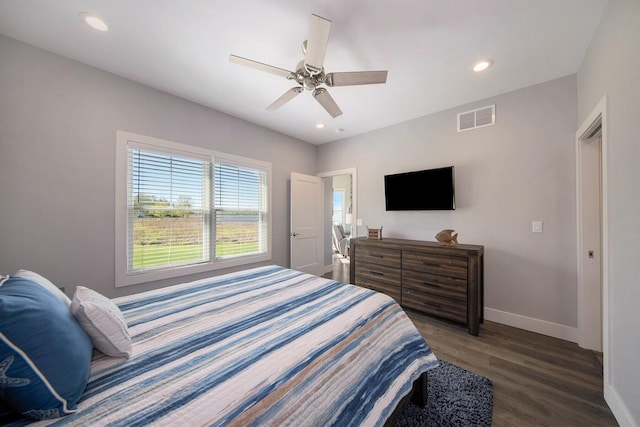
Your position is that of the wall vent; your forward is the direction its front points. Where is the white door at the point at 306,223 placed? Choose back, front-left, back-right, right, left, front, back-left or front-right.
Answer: front-right

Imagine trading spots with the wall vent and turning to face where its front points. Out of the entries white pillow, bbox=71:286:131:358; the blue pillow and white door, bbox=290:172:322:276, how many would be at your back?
0

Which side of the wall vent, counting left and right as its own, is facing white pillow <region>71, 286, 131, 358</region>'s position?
front

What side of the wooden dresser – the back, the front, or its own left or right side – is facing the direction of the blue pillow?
front

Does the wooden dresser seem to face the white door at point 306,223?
no

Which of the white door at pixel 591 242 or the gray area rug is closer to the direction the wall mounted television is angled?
the gray area rug

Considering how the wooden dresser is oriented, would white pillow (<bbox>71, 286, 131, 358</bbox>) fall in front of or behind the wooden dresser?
in front

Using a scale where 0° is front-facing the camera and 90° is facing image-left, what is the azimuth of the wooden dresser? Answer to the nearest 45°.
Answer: approximately 45°

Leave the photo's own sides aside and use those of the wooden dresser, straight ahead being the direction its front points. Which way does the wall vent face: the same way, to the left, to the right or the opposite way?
the same way

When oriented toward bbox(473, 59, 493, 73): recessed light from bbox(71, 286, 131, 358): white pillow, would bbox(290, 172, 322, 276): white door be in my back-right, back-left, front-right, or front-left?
front-left

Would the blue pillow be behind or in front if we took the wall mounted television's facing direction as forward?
in front

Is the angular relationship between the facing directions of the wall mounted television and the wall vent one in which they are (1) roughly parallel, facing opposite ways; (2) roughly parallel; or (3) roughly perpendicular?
roughly parallel

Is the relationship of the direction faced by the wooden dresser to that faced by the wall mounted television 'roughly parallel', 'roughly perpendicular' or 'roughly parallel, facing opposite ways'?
roughly parallel

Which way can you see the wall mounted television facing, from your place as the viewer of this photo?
facing the viewer and to the left of the viewer
